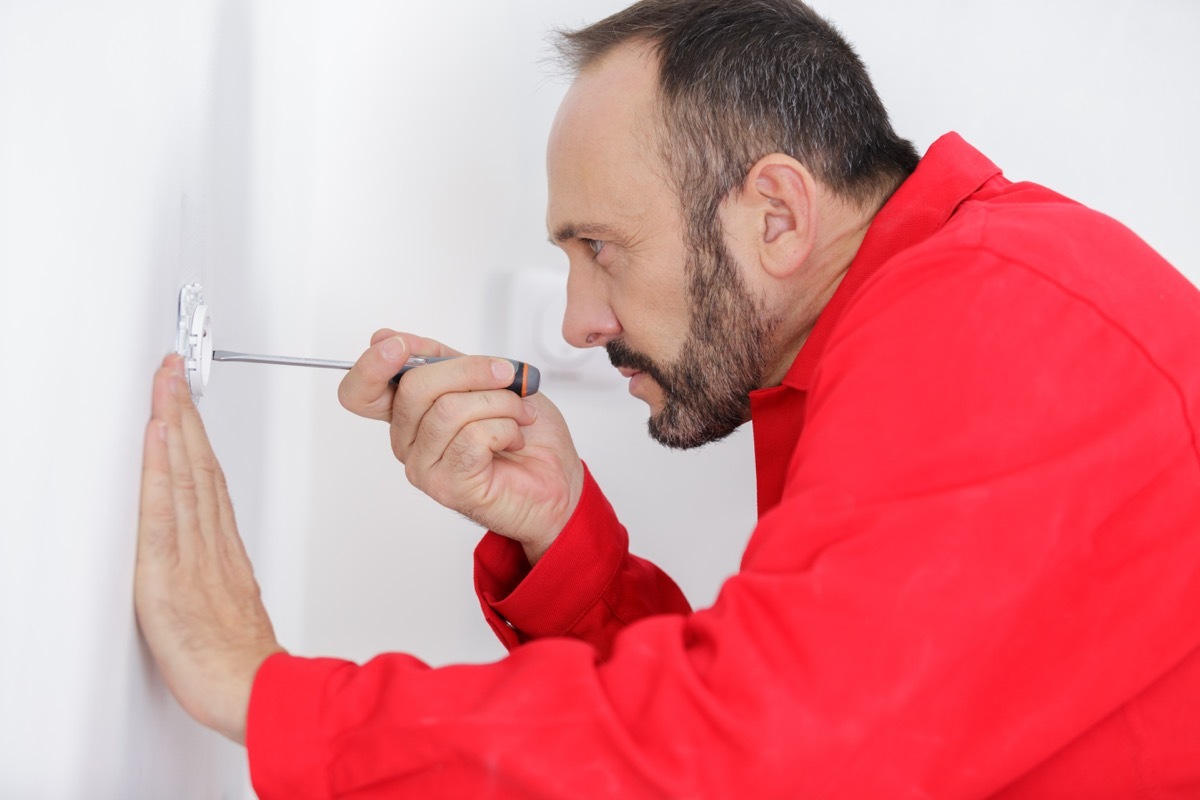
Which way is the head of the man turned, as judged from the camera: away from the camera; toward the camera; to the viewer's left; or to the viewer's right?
to the viewer's left

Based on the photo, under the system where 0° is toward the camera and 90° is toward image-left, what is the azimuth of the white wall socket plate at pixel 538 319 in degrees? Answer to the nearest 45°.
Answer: approximately 0°

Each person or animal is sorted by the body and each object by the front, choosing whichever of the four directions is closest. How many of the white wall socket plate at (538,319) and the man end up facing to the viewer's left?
1

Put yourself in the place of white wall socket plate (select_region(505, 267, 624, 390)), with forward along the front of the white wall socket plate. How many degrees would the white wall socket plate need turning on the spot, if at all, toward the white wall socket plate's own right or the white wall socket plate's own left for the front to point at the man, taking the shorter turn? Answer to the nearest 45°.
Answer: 0° — it already faces them

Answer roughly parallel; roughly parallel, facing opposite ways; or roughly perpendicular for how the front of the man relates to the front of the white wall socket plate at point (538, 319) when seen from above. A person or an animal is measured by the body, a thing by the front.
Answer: roughly perpendicular

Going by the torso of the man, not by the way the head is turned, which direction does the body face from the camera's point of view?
to the viewer's left
